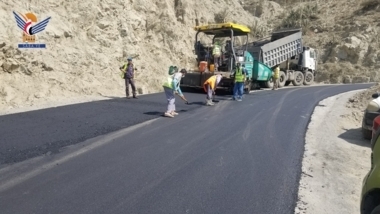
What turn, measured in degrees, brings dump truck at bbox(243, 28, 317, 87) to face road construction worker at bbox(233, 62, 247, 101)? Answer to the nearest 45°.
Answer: approximately 135° to its right

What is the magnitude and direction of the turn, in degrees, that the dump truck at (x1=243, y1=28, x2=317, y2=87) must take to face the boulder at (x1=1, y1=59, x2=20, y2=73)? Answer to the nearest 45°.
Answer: approximately 180°

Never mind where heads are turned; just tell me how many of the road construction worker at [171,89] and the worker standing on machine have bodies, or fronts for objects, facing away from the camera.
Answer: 1

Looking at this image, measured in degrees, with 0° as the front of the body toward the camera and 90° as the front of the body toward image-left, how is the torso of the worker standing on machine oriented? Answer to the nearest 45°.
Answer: approximately 180°

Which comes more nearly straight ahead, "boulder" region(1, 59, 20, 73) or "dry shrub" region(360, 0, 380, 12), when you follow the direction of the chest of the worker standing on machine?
the dry shrub

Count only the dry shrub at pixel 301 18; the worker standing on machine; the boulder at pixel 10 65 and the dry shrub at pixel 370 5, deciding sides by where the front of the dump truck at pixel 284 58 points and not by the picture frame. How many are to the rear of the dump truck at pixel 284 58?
2
